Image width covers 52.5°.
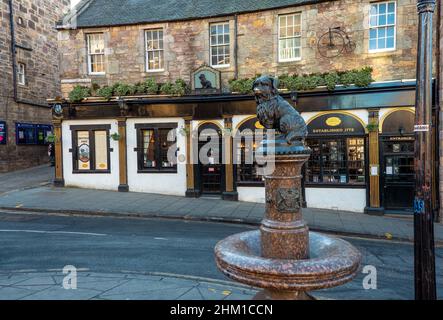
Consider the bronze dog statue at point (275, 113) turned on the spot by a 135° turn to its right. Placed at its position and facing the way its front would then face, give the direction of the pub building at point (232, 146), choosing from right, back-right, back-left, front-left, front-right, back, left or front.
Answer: front

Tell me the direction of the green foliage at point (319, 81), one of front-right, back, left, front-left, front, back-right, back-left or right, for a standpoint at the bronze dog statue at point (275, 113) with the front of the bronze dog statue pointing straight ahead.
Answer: back-right

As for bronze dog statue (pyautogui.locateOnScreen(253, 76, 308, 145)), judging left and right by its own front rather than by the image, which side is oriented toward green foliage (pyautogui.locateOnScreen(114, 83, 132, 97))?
right

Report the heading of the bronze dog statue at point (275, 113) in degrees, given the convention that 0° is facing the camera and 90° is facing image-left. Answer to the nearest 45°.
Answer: approximately 45°

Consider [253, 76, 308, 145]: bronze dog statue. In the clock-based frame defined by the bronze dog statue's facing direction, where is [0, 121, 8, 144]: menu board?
The menu board is roughly at 3 o'clock from the bronze dog statue.

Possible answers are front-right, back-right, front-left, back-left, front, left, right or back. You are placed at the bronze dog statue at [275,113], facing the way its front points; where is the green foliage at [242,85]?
back-right

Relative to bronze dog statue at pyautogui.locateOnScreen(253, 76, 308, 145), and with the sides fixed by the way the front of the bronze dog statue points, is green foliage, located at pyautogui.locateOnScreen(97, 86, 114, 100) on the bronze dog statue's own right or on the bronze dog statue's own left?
on the bronze dog statue's own right

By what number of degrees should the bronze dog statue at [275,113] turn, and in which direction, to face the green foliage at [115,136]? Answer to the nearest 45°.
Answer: approximately 90° to its right

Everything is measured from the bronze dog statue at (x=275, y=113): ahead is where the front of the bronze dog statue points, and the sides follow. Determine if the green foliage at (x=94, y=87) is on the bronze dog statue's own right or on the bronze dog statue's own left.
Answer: on the bronze dog statue's own right
